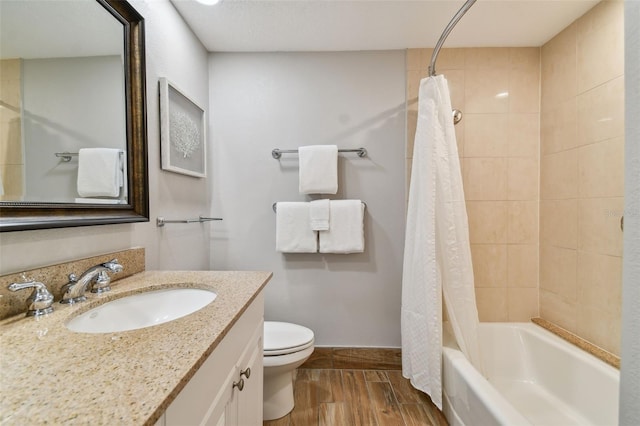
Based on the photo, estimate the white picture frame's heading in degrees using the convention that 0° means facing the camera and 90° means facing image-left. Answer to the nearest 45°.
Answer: approximately 315°

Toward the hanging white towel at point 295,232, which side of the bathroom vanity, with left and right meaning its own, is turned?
left

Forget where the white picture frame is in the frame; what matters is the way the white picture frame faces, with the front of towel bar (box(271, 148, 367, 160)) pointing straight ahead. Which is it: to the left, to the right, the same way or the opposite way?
to the left

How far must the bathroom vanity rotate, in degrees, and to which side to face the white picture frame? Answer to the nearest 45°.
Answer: approximately 135° to its left

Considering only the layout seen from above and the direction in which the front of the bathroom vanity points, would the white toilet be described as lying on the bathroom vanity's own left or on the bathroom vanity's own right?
on the bathroom vanity's own left

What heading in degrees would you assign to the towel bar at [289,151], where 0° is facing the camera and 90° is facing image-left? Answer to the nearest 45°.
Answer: approximately 0°

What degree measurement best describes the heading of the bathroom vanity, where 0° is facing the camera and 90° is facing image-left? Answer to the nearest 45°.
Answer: approximately 315°
